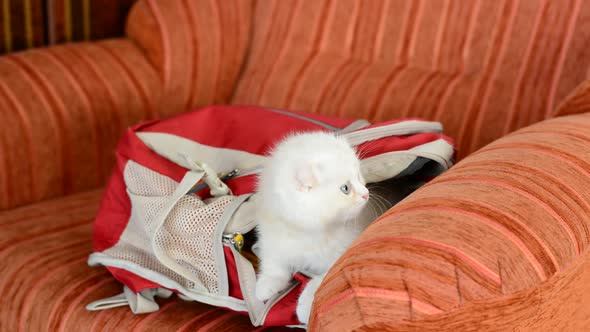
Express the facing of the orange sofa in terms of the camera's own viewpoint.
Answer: facing the viewer and to the left of the viewer
